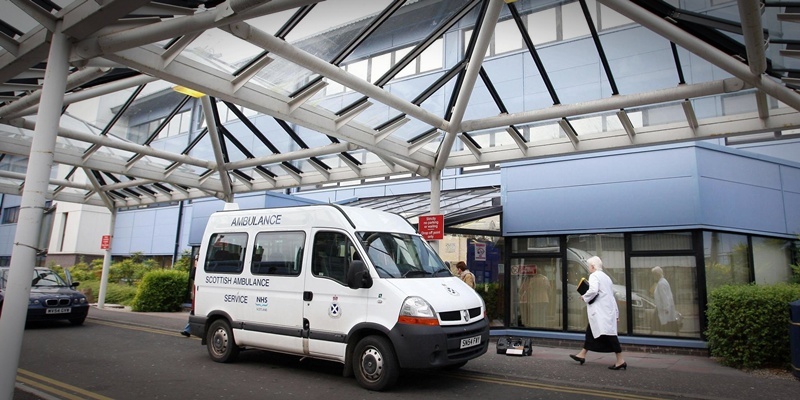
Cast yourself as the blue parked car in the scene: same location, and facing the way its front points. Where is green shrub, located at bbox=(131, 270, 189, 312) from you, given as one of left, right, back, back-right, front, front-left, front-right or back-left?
left

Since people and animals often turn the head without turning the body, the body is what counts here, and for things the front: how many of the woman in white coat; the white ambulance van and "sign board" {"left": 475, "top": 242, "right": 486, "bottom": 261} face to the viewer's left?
1

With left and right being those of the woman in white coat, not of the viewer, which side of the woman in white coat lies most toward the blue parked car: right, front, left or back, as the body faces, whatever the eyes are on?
front

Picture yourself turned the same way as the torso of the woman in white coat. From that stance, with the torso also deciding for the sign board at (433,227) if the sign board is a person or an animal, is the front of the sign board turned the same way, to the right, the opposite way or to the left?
to the left

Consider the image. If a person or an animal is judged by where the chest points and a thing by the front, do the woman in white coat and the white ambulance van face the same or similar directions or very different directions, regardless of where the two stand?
very different directions

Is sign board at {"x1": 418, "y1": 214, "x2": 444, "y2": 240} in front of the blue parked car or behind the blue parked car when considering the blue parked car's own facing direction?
in front

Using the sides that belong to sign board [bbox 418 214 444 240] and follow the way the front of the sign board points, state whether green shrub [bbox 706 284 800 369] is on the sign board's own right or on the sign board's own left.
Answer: on the sign board's own left

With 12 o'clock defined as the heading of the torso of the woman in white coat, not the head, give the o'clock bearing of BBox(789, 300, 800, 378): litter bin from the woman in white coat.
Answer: The litter bin is roughly at 6 o'clock from the woman in white coat.

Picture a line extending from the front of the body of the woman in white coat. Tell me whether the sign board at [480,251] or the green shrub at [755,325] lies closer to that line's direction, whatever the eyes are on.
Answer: the sign board

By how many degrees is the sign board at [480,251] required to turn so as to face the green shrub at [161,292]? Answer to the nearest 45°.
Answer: approximately 90° to its right
